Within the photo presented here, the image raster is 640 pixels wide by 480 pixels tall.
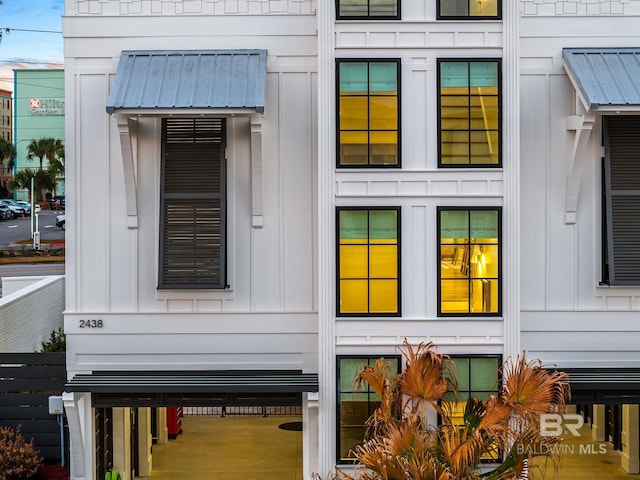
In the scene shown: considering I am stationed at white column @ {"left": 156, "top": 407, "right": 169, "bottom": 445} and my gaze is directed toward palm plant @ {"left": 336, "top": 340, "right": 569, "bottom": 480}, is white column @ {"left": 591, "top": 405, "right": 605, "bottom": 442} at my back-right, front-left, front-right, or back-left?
front-left

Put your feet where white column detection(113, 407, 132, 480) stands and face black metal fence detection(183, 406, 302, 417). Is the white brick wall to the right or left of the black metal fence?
left

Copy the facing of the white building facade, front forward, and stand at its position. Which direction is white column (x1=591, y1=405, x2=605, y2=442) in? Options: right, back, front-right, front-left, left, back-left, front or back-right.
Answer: back-left

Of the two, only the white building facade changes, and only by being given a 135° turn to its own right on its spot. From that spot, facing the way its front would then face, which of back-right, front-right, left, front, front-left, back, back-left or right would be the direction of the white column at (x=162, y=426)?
front

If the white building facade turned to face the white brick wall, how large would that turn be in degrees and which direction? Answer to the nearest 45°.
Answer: approximately 135° to its right

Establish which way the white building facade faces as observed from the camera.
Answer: facing the viewer
